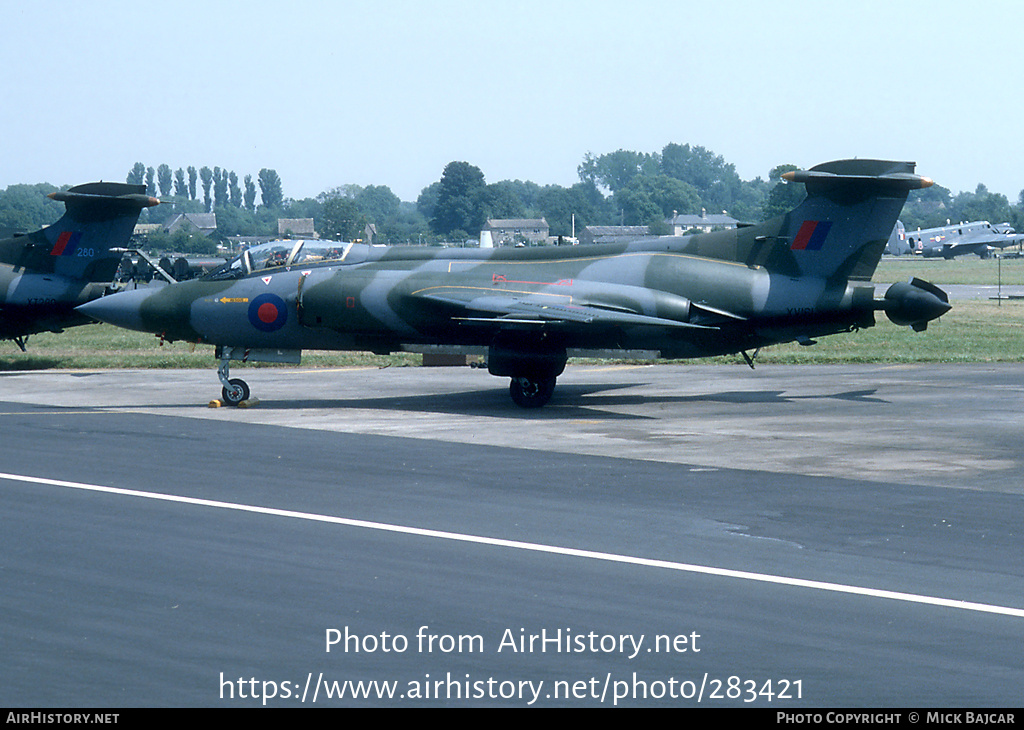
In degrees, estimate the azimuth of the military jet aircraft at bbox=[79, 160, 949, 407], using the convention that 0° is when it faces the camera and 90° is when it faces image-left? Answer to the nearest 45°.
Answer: approximately 90°

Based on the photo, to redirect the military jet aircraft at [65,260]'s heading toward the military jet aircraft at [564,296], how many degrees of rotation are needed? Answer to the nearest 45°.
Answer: approximately 135° to its left

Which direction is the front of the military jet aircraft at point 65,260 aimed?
to the viewer's left

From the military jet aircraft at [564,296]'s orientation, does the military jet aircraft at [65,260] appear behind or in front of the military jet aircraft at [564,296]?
in front

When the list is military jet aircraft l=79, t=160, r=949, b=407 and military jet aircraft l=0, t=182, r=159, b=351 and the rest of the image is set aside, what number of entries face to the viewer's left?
2
